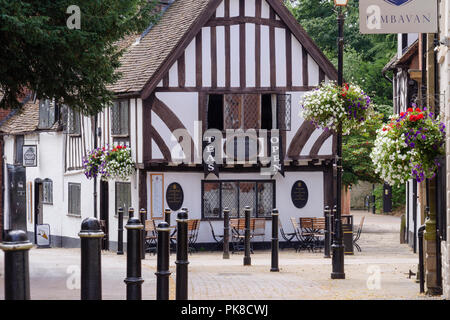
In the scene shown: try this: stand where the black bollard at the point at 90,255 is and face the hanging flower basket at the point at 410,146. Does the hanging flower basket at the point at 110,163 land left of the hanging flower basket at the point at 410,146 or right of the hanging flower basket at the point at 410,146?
left

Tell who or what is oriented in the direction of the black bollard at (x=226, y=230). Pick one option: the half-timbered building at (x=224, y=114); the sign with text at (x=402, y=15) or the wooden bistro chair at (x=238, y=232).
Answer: the half-timbered building

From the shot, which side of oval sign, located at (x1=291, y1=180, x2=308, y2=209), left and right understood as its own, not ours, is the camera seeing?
front

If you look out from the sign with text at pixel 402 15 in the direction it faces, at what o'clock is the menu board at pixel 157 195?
The menu board is roughly at 5 o'clock from the sign with text.

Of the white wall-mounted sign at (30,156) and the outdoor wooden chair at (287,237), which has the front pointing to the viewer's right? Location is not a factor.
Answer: the outdoor wooden chair

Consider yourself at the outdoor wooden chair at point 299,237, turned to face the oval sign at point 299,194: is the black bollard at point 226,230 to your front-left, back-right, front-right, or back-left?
back-left

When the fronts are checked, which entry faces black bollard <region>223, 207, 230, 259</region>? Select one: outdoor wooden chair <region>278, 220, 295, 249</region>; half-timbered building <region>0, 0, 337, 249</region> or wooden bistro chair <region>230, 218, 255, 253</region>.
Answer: the half-timbered building

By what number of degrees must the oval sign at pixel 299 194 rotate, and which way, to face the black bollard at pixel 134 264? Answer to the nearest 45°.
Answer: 0° — it already faces it

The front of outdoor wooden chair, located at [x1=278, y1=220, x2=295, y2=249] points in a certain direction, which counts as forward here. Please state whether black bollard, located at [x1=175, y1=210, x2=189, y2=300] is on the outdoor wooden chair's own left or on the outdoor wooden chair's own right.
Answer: on the outdoor wooden chair's own right

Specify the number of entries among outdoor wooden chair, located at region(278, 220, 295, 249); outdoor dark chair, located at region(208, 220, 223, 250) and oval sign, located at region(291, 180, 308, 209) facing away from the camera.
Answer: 0
